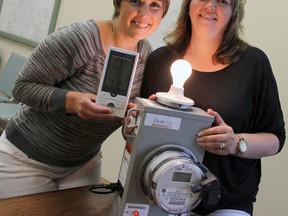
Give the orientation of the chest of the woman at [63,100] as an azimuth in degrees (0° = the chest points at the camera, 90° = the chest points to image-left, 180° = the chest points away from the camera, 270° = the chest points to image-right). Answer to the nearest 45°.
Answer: approximately 315°
